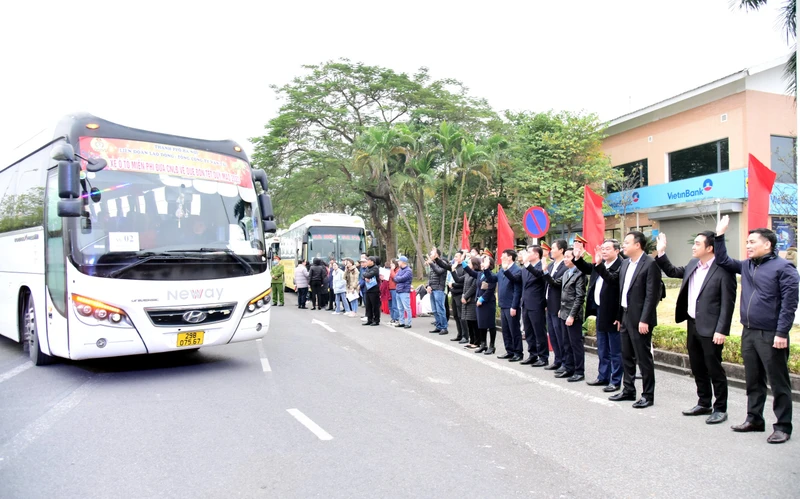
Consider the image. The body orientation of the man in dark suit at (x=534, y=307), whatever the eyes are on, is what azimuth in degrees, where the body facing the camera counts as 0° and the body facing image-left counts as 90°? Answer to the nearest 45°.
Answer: approximately 90°

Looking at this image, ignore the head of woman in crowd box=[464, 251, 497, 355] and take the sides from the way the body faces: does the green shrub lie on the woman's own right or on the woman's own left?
on the woman's own left

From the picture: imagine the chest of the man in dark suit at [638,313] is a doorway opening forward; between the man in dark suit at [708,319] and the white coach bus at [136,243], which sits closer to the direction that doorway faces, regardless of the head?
the white coach bus

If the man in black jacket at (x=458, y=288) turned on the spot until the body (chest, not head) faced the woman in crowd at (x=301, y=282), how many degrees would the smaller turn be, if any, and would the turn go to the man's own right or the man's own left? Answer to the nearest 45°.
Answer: approximately 45° to the man's own right

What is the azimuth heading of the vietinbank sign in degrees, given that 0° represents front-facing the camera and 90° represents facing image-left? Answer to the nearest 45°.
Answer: approximately 45°

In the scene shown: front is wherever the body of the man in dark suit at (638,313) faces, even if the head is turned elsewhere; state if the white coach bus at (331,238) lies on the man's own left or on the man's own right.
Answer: on the man's own right

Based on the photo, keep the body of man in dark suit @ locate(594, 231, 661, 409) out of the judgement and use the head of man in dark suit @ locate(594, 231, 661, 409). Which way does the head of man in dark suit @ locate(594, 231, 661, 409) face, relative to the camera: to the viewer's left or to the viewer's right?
to the viewer's left

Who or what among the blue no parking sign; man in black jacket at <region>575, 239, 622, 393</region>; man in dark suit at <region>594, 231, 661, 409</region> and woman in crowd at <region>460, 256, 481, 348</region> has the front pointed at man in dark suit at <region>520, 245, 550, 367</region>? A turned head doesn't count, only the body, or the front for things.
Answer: the blue no parking sign

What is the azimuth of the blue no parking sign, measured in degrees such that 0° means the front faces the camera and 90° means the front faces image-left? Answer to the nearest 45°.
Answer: approximately 0°

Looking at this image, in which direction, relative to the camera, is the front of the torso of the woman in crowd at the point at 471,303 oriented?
to the viewer's left

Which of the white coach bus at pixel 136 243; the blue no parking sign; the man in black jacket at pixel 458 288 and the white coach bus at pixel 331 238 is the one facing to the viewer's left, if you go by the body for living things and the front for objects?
the man in black jacket

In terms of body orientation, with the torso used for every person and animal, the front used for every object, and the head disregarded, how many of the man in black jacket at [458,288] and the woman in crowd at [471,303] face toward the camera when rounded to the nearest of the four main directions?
0

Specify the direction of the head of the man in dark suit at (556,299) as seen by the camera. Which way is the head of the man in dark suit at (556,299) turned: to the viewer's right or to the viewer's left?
to the viewer's left
